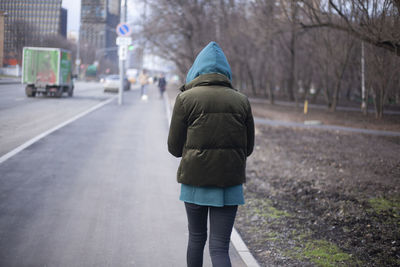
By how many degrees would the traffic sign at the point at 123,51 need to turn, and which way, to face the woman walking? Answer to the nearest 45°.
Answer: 0° — it already faces them

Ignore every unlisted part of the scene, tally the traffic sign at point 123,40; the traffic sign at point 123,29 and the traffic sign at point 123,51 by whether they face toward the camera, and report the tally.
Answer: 3

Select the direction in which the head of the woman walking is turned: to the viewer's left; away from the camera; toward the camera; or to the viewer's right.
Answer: away from the camera

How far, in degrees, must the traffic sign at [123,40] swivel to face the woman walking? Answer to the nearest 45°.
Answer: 0° — it already faces them

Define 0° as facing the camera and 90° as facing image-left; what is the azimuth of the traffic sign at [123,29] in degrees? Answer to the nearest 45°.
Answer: approximately 0°

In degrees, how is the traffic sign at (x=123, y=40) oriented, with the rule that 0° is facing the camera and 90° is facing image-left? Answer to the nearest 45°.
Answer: approximately 0°
